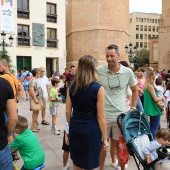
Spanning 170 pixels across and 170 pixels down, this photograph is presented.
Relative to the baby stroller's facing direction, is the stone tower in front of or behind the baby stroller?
behind

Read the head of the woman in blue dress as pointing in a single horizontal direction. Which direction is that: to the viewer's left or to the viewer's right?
to the viewer's right

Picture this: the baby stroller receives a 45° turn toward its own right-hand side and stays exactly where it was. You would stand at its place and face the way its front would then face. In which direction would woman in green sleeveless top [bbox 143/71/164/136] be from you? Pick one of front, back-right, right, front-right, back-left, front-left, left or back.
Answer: back

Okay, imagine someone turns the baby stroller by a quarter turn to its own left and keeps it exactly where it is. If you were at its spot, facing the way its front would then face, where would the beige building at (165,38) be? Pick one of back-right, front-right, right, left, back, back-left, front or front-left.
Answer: front-left

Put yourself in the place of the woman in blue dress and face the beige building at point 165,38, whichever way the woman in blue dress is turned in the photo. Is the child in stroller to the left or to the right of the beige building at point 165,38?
right

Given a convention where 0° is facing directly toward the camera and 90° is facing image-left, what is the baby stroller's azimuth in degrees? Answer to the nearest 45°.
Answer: approximately 315°
